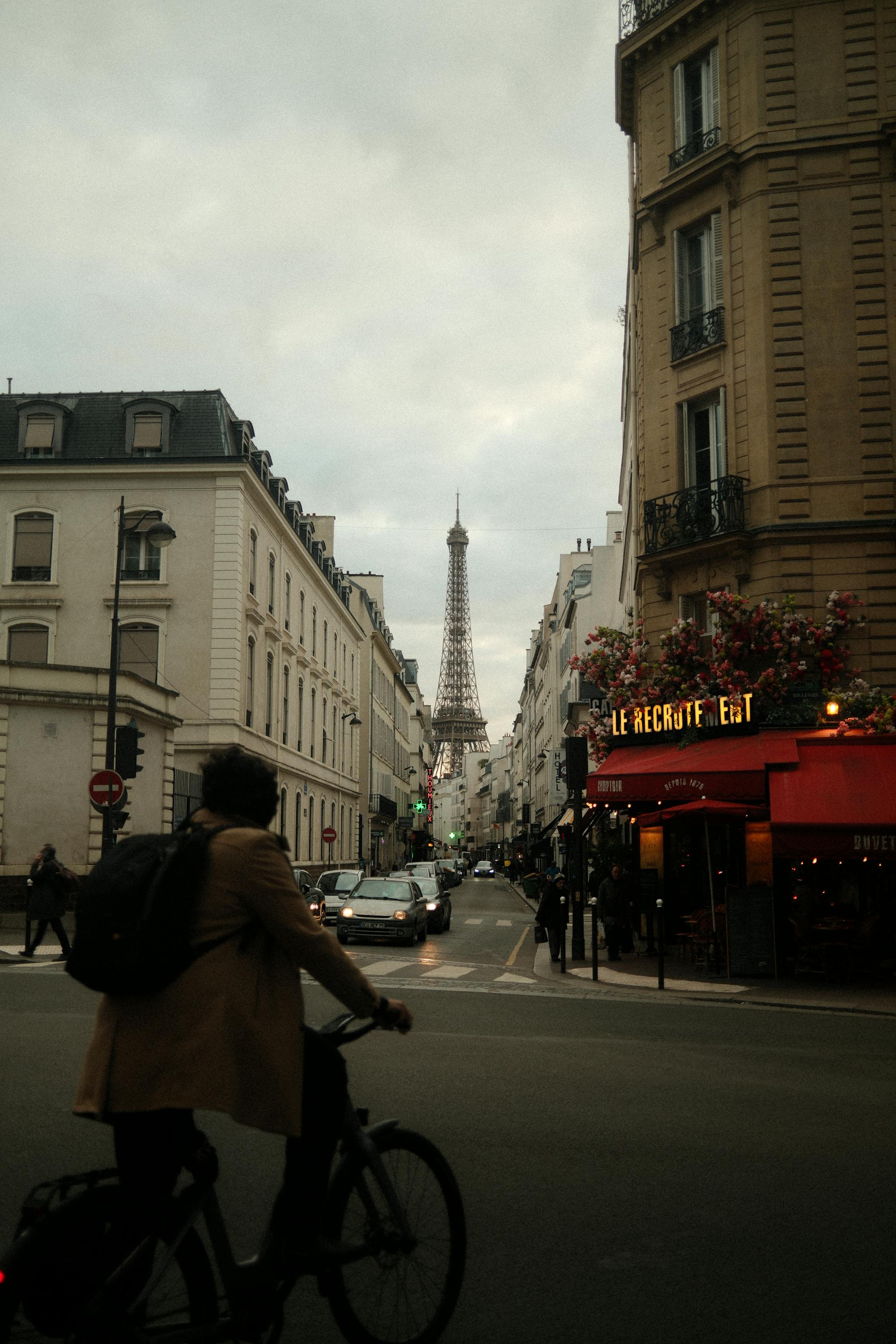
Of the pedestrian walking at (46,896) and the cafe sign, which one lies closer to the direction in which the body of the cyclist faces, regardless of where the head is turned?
the cafe sign

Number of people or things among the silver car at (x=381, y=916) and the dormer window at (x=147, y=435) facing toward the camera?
2

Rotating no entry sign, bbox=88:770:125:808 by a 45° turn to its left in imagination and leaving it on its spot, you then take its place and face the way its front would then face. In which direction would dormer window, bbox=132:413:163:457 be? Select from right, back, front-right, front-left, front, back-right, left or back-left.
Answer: back-left

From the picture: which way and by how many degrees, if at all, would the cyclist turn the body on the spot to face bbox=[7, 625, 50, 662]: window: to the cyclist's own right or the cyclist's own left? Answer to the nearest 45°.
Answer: approximately 90° to the cyclist's own left

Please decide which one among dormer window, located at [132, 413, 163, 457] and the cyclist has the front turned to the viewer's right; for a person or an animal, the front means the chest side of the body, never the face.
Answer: the cyclist

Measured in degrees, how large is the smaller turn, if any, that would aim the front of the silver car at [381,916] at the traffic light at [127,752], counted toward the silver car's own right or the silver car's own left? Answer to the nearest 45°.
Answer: approximately 45° to the silver car's own right

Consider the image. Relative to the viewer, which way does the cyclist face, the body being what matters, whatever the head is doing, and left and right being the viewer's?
facing to the right of the viewer

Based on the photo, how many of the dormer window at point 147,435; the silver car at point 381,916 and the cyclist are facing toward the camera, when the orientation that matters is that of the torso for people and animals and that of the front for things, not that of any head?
2

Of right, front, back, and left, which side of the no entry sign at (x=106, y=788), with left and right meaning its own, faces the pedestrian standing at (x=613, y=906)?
left
